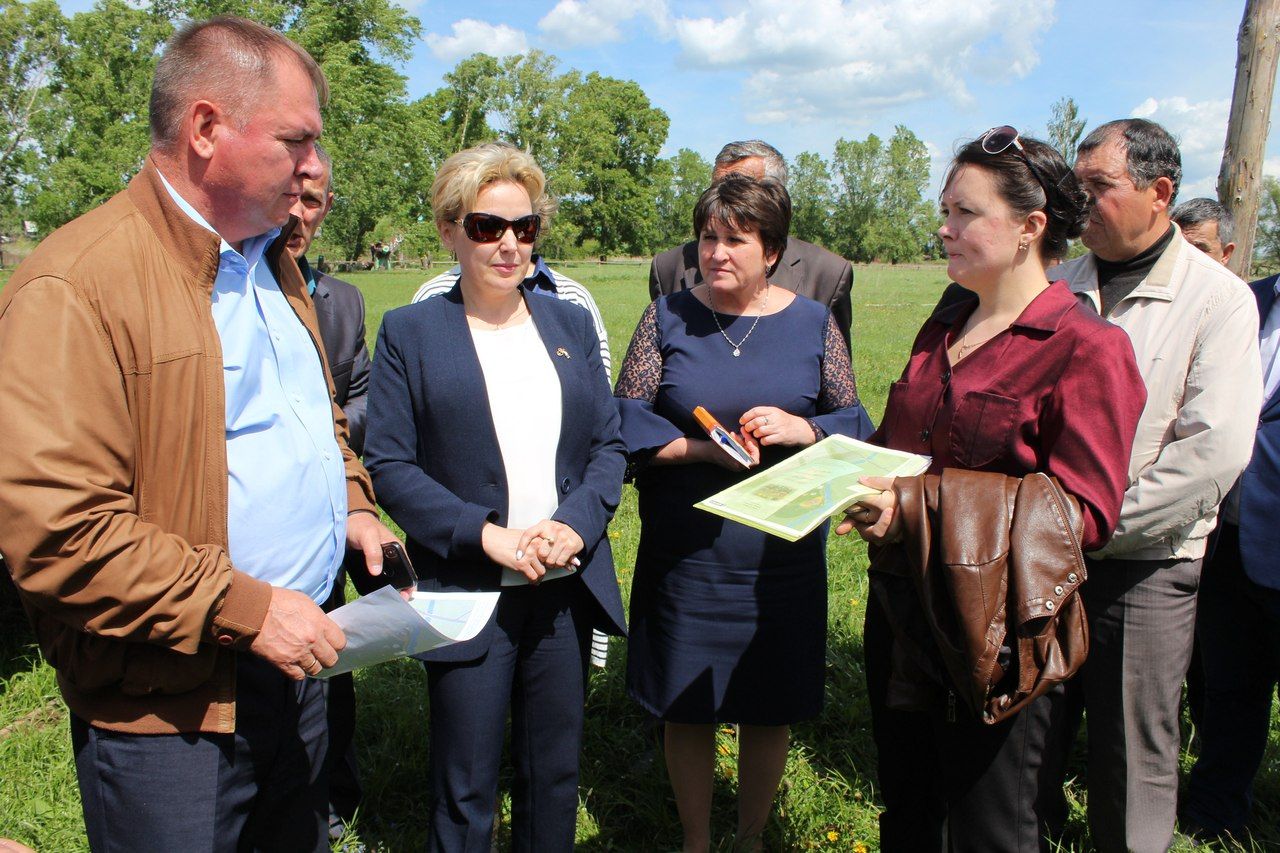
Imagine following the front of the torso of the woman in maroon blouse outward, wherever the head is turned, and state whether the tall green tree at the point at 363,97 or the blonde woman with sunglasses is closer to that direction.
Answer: the blonde woman with sunglasses

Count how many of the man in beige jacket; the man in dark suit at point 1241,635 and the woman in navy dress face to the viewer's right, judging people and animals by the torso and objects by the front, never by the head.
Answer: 0

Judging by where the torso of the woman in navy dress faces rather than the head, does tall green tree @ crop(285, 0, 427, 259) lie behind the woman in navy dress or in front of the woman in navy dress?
behind

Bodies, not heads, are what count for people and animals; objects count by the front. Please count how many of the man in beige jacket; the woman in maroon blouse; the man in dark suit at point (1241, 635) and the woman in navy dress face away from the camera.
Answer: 0

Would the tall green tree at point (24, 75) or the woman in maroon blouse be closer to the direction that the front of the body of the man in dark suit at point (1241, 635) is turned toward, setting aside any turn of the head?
the woman in maroon blouse

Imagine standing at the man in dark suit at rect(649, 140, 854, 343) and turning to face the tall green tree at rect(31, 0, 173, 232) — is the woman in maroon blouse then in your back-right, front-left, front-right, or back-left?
back-left

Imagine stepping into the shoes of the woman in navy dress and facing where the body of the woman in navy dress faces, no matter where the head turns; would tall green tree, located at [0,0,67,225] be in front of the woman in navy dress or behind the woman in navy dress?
behind

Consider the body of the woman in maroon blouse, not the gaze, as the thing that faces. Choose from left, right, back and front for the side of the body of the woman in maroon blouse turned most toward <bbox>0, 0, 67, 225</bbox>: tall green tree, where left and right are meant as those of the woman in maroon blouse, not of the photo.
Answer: right

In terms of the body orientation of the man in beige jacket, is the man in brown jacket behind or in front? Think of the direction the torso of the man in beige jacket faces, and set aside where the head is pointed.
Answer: in front

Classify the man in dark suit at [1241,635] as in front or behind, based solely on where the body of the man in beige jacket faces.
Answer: behind

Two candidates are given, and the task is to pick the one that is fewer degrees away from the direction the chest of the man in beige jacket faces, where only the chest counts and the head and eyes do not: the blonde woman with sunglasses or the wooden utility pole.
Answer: the blonde woman with sunglasses

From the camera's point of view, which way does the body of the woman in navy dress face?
toward the camera

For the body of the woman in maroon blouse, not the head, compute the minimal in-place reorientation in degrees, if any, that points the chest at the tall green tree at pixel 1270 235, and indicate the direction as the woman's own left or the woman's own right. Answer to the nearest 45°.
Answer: approximately 135° to the woman's own right

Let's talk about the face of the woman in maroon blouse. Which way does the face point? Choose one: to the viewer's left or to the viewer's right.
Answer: to the viewer's left

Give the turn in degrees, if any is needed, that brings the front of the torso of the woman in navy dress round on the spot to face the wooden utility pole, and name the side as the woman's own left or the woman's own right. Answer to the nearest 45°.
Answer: approximately 135° to the woman's own left
